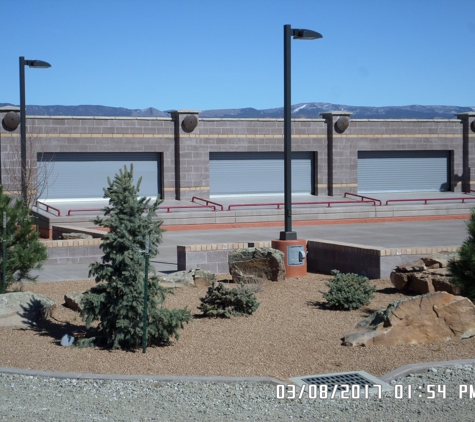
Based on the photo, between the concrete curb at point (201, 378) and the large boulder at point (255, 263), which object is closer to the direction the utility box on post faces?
the concrete curb

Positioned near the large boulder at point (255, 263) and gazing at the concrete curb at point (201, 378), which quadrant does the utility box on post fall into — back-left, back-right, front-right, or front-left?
back-left

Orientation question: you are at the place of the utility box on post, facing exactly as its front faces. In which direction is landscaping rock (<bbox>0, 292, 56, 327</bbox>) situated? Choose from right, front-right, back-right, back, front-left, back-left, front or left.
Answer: front-right

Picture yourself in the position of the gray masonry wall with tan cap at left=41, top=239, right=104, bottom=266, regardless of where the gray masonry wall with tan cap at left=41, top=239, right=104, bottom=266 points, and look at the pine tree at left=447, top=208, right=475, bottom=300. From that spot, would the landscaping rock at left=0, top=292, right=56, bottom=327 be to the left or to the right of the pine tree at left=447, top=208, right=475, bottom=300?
right

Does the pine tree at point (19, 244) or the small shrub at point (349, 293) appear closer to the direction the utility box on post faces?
the small shrub

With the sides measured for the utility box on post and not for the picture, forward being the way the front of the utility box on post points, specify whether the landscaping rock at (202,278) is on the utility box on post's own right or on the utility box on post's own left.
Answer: on the utility box on post's own right

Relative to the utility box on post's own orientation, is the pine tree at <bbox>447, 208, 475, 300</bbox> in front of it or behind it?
in front

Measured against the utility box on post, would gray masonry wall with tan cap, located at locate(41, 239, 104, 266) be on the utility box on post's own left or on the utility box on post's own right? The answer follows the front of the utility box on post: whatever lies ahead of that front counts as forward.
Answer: on the utility box on post's own right

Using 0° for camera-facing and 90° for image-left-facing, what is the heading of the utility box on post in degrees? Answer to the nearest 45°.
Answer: approximately 0°

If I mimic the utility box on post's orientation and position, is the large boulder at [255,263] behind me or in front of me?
in front

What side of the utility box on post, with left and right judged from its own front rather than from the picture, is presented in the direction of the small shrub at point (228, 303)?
front

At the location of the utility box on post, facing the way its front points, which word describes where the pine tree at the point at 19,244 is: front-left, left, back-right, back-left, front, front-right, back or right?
front-right

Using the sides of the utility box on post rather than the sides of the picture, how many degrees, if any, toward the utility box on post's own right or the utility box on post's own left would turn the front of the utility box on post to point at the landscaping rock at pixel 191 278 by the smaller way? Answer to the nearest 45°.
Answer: approximately 45° to the utility box on post's own right
